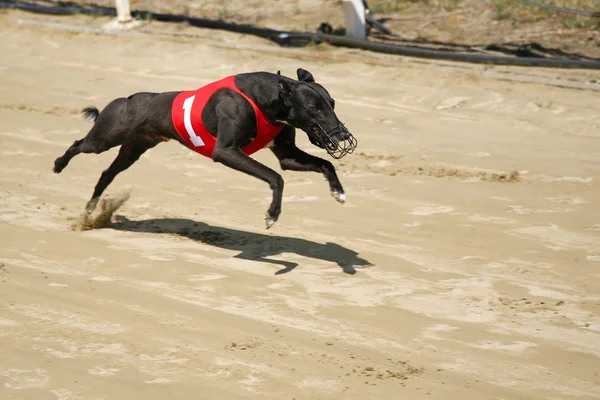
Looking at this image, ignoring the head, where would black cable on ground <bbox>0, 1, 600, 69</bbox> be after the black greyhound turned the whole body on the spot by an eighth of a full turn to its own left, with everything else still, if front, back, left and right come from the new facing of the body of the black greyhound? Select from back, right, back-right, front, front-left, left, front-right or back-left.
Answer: left

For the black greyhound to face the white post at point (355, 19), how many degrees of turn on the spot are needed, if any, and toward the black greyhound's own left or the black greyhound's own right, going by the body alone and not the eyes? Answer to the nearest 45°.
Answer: approximately 135° to the black greyhound's own left

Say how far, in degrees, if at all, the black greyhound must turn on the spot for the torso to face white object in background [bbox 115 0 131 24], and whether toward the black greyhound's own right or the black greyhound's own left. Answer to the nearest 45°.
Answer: approximately 135° to the black greyhound's own left

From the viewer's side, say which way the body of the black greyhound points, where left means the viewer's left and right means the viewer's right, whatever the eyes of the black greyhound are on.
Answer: facing the viewer and to the right of the viewer
